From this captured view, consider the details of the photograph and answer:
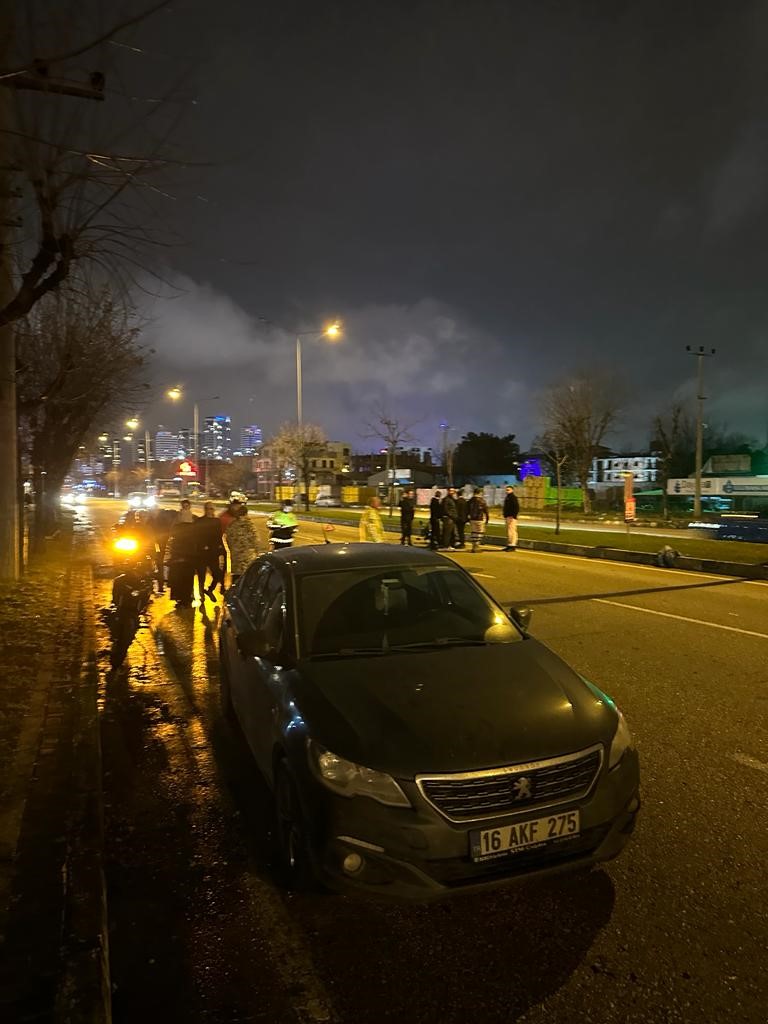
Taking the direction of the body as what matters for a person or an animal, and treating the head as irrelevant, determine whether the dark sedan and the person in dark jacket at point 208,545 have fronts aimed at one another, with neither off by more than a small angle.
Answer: no

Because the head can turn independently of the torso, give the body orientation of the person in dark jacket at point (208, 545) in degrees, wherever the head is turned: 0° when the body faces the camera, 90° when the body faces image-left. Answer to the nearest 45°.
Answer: approximately 180°

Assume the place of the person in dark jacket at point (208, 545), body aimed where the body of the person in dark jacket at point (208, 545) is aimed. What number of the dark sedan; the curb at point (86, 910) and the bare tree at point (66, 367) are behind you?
2

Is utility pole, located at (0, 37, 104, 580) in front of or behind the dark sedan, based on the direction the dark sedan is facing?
behind

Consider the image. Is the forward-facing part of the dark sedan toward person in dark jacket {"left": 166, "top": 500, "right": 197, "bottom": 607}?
no

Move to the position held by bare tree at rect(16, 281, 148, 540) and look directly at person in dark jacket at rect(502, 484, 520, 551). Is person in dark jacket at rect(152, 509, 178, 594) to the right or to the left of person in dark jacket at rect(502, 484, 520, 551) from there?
right

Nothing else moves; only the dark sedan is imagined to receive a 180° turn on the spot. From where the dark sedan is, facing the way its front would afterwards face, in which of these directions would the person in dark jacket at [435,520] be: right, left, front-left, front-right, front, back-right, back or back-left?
front-right

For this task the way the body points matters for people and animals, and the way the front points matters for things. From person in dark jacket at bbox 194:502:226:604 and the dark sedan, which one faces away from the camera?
the person in dark jacket

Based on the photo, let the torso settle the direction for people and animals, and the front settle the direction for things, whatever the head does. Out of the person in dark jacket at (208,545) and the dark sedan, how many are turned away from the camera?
1

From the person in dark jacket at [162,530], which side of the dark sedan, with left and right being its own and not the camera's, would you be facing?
back
